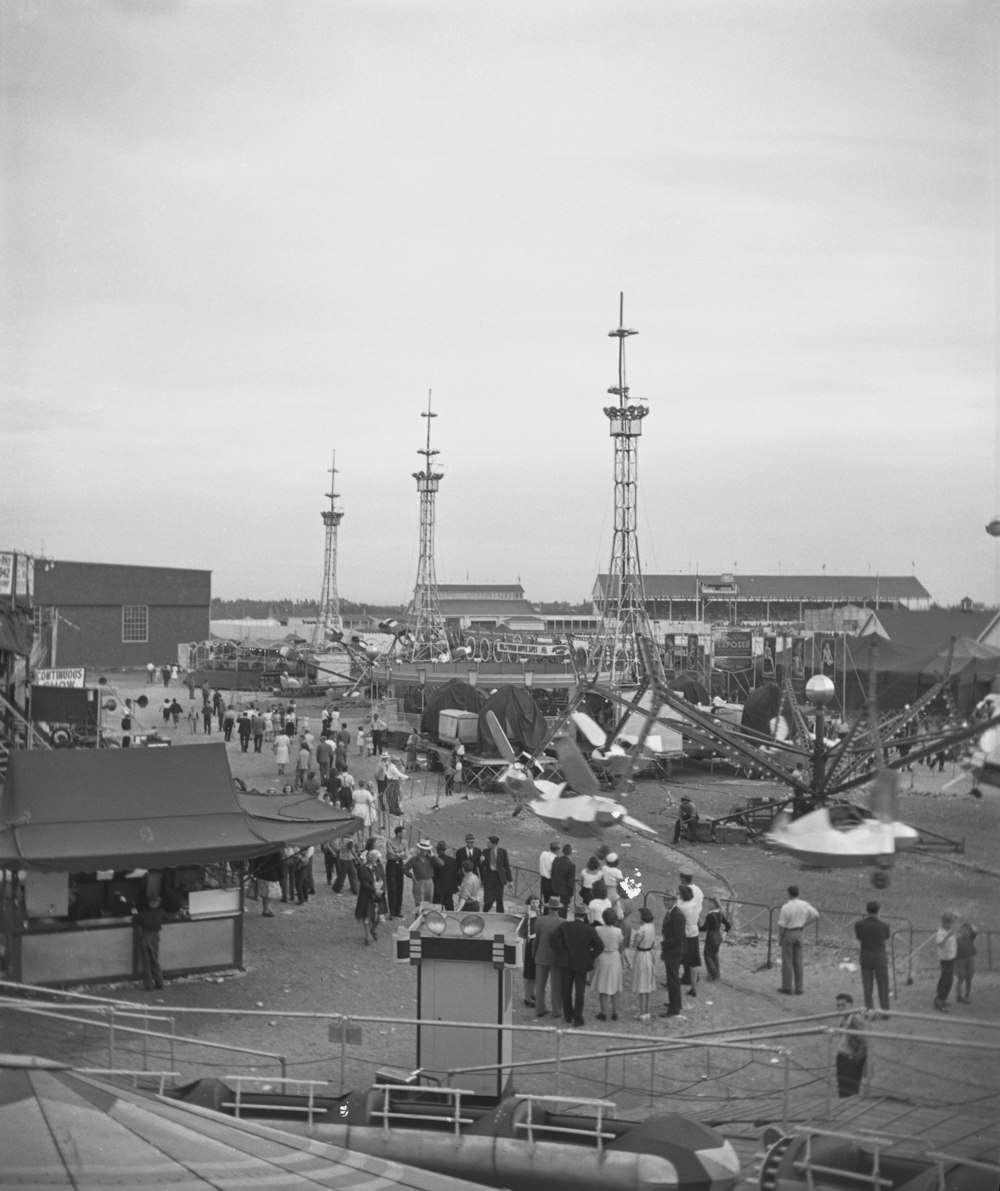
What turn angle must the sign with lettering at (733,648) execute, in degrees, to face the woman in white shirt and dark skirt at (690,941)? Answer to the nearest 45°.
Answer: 0° — it already faces them

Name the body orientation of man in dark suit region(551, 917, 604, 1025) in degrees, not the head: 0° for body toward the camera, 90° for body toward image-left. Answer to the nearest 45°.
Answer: approximately 180°

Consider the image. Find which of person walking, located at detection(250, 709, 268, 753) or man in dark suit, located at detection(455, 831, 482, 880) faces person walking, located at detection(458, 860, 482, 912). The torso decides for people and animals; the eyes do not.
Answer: the man in dark suit

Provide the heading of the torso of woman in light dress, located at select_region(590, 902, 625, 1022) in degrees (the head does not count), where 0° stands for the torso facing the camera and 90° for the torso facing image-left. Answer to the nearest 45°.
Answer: approximately 180°

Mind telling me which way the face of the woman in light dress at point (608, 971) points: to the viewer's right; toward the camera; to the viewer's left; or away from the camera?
away from the camera

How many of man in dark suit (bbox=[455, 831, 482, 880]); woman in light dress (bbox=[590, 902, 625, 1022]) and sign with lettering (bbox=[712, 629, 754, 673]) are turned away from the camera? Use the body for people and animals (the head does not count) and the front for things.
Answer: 1

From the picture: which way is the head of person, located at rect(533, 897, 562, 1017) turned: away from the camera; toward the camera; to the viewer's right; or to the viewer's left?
away from the camera

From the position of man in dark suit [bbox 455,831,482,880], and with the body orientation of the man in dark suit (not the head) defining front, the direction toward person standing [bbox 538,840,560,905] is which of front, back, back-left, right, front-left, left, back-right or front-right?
front-left

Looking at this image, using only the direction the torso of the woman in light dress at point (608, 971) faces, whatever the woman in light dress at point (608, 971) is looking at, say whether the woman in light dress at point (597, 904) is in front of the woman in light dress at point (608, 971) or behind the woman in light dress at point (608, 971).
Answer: in front

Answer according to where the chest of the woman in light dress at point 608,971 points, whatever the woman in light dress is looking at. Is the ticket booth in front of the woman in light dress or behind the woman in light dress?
behind
